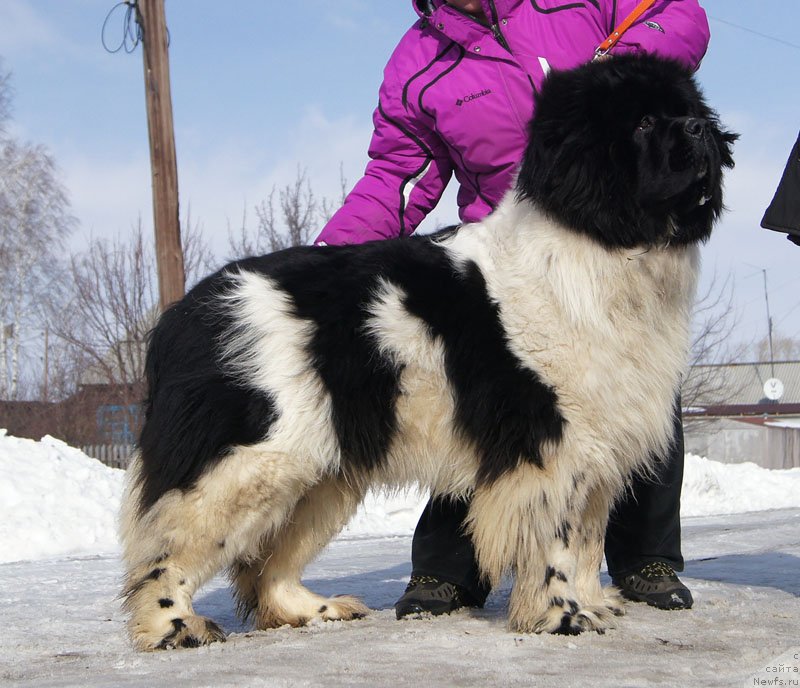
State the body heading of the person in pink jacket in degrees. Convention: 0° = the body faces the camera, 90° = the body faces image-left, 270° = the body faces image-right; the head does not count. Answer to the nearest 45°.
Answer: approximately 0°

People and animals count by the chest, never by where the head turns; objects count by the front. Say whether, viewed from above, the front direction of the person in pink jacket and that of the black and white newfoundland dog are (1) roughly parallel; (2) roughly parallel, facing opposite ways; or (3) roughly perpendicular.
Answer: roughly perpendicular

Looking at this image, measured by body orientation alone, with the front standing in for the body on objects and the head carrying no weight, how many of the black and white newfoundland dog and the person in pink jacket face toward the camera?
1

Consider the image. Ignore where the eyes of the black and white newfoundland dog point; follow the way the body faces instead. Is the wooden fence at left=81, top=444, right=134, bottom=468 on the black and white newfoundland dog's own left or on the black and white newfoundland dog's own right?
on the black and white newfoundland dog's own left

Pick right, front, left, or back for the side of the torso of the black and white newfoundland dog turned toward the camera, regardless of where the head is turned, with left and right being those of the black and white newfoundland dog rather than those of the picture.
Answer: right

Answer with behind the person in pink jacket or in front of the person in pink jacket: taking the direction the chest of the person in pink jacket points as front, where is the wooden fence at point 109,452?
behind
